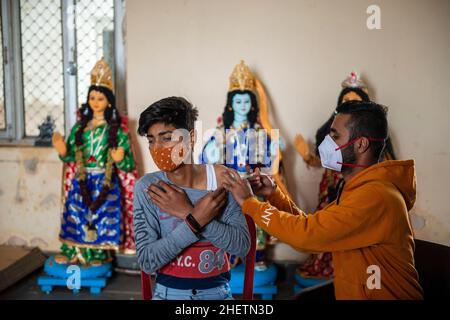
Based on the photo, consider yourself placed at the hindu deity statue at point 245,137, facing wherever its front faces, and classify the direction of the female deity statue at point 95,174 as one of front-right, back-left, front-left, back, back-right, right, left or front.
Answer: right

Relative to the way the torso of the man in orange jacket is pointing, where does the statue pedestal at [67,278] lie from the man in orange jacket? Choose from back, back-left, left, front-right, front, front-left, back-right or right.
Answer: front-right

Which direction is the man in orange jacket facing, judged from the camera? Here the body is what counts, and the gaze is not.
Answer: to the viewer's left

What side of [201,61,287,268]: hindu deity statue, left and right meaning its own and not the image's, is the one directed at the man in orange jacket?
front

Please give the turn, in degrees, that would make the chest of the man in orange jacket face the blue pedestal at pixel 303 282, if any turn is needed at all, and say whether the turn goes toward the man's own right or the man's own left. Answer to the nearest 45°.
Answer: approximately 90° to the man's own right

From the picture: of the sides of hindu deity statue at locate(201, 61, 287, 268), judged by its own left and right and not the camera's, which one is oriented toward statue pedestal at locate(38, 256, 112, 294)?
right

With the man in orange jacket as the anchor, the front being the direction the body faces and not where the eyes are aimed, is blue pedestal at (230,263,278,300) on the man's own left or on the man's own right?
on the man's own right

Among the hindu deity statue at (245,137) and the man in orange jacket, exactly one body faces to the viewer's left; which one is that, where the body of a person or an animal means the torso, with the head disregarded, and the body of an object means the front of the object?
the man in orange jacket

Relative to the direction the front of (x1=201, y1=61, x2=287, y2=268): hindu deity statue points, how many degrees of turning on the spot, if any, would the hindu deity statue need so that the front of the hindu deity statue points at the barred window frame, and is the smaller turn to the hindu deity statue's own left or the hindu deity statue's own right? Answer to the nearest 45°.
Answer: approximately 90° to the hindu deity statue's own right

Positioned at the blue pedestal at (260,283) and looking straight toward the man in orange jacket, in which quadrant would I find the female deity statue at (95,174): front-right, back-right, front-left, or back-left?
back-right

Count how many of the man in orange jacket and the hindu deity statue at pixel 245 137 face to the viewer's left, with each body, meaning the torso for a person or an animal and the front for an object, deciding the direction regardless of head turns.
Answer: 1

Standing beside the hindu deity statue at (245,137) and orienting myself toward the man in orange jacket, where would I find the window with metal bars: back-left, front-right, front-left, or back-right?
back-right

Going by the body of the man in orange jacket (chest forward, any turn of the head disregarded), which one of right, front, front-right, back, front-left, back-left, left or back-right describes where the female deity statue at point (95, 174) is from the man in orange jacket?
front-right

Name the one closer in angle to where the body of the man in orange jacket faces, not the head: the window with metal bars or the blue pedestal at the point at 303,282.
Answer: the window with metal bars

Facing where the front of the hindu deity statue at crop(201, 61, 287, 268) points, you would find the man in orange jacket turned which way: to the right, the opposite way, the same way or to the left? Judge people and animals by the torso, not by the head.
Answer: to the right
